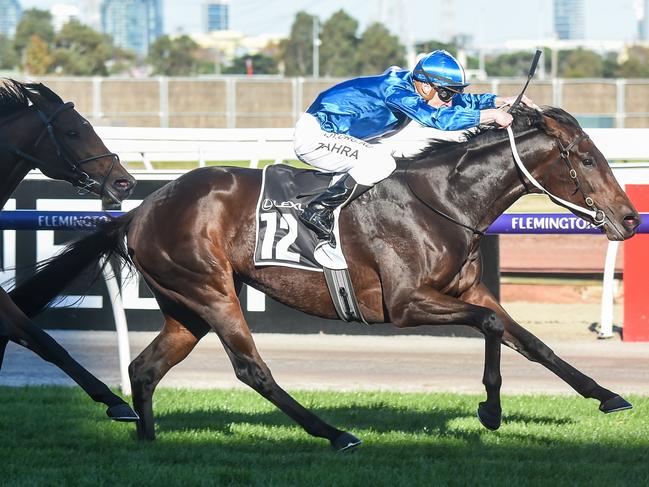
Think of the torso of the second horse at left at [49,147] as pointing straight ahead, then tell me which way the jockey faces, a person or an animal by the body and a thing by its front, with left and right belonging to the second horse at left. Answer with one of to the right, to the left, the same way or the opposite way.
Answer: the same way

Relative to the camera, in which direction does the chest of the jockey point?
to the viewer's right

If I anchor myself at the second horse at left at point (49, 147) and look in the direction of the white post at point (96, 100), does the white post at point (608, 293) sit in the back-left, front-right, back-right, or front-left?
front-right

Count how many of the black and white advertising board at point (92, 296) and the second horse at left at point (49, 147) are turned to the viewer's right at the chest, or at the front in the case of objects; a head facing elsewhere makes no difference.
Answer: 1

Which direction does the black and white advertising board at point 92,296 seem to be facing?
toward the camera

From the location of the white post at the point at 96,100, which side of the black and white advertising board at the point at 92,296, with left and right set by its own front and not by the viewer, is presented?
back

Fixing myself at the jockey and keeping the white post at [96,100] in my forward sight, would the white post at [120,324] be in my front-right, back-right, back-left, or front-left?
front-left

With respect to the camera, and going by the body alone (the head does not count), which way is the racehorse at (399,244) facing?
to the viewer's right

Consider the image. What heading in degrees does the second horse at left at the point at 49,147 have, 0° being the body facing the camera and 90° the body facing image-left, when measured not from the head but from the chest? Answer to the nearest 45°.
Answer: approximately 270°

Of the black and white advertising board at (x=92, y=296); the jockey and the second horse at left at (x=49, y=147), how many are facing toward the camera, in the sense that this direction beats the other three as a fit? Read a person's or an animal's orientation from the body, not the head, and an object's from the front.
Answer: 1

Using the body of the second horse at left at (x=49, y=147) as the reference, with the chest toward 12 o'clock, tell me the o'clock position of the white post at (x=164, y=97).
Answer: The white post is roughly at 9 o'clock from the second horse at left.

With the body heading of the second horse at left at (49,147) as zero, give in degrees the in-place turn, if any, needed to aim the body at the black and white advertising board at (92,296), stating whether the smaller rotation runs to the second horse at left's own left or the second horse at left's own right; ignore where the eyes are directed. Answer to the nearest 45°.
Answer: approximately 90° to the second horse at left's own left

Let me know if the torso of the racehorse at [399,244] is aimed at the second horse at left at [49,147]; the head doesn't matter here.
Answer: no

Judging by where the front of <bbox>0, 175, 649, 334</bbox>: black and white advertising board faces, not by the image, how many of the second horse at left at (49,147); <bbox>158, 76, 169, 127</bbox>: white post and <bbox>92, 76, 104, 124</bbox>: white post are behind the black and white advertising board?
2

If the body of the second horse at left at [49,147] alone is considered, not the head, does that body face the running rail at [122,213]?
no
